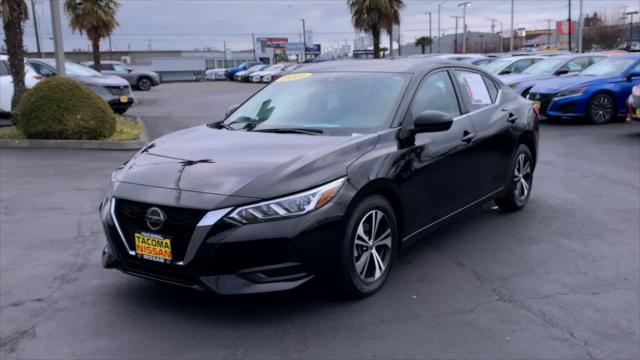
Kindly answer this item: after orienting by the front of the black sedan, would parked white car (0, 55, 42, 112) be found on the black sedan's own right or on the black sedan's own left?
on the black sedan's own right

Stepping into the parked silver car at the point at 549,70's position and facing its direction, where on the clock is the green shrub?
The green shrub is roughly at 12 o'clock from the parked silver car.

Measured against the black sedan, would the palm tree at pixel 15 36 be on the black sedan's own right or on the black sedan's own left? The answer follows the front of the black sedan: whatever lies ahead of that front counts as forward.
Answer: on the black sedan's own right

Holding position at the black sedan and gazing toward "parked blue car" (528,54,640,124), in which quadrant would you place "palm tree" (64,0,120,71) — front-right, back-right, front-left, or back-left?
front-left

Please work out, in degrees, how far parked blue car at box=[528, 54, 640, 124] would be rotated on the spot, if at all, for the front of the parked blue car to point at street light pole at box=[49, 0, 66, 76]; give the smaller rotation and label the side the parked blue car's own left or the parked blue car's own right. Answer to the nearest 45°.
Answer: approximately 45° to the parked blue car's own right

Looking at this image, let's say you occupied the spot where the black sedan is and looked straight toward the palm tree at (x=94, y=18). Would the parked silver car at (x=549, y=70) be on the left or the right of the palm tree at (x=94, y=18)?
right

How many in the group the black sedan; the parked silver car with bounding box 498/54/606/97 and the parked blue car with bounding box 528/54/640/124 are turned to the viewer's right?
0

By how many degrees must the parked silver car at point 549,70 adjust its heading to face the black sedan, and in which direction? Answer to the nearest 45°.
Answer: approximately 45° to its left

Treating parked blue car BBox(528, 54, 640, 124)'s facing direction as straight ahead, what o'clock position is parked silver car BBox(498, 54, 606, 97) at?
parked silver car BBox(498, 54, 606, 97) is roughly at 4 o'clock from parked blue car BBox(528, 54, 640, 124).

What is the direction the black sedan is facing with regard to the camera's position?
facing the viewer and to the left of the viewer

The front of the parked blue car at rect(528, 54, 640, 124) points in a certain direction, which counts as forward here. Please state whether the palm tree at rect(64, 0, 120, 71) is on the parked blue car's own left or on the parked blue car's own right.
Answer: on the parked blue car's own right

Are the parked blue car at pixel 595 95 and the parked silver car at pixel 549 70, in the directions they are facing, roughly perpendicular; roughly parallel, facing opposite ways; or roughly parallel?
roughly parallel

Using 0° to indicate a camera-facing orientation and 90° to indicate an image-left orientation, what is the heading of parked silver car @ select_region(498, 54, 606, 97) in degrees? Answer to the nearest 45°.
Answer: approximately 45°

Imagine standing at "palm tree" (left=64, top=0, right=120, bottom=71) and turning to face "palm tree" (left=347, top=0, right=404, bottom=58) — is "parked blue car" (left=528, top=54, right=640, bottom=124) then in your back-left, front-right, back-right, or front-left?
front-right
